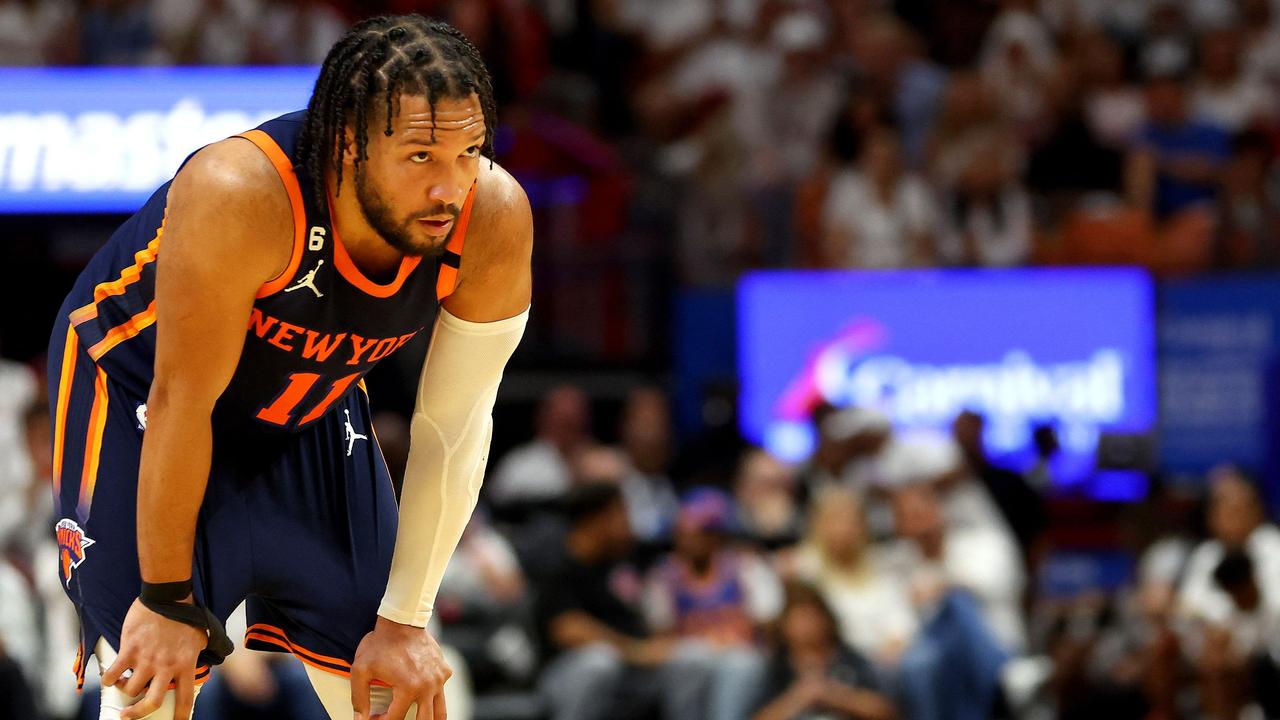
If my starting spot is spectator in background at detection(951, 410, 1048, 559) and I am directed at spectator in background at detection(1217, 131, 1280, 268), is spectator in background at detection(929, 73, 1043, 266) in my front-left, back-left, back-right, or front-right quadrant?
front-left

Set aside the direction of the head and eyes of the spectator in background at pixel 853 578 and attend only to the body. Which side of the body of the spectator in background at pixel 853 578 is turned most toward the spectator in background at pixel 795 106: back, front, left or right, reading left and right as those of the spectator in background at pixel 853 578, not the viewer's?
back

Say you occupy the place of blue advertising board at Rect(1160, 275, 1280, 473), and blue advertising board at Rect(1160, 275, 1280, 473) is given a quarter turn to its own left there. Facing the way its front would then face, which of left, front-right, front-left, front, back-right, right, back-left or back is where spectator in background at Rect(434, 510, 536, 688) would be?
back-right

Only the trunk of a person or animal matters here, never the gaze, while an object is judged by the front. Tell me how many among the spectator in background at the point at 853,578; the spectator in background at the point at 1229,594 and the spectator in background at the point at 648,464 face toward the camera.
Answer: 3

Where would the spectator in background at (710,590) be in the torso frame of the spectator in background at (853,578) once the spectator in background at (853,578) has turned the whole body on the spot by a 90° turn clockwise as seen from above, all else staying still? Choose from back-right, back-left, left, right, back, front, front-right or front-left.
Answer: front

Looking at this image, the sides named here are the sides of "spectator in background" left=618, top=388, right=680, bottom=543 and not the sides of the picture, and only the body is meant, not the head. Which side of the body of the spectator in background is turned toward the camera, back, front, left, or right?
front

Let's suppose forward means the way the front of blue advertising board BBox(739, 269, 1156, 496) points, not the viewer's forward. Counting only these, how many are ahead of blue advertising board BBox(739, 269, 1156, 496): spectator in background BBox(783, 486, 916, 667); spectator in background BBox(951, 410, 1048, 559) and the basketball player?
3

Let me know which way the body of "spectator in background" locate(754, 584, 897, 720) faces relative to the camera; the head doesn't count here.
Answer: toward the camera

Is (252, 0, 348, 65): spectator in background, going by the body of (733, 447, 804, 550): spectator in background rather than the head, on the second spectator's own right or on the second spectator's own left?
on the second spectator's own right

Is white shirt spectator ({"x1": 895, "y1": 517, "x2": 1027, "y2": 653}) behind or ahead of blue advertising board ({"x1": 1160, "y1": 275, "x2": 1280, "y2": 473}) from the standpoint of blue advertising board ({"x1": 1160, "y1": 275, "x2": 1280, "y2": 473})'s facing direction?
ahead

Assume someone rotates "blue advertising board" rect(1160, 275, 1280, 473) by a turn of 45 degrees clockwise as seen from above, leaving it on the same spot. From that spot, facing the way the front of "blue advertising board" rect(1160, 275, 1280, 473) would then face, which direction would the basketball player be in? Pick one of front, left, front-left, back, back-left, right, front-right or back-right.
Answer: front-left

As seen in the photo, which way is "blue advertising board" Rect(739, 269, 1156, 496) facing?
toward the camera

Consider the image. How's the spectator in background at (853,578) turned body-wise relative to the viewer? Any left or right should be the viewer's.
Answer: facing the viewer

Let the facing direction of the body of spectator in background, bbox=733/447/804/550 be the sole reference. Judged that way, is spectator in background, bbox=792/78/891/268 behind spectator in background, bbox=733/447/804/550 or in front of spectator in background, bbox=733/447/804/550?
behind

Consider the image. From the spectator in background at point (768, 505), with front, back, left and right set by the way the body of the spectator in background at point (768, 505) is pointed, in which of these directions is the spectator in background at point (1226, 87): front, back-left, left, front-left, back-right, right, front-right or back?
back-left

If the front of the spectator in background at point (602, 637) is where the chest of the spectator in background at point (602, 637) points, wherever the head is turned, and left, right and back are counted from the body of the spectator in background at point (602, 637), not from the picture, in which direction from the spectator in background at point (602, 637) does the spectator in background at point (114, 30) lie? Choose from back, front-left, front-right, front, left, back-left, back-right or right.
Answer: back

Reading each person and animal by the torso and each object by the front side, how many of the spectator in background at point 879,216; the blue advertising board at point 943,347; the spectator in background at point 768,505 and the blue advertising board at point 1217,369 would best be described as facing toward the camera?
4
